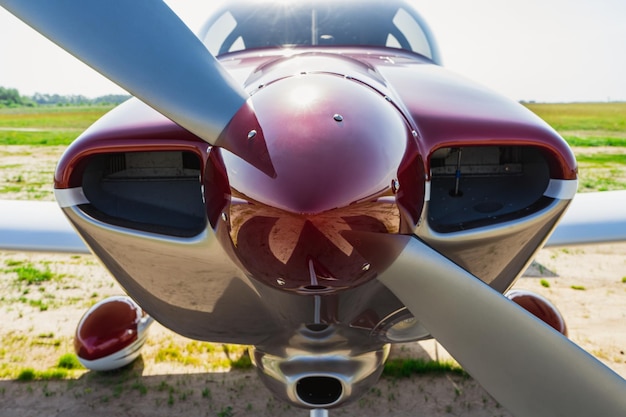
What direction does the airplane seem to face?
toward the camera
